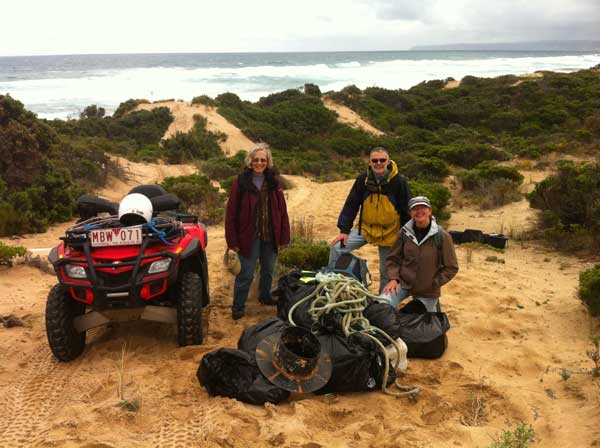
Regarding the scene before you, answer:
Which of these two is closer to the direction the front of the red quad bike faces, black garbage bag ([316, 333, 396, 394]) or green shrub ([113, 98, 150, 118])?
the black garbage bag

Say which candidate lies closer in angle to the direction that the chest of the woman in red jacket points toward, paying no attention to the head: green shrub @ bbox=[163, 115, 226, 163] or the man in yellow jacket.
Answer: the man in yellow jacket

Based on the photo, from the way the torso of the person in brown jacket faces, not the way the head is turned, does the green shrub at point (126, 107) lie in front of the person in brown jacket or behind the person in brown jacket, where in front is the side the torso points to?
behind

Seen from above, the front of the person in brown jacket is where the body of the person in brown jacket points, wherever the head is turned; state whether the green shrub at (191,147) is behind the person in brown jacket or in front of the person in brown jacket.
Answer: behind

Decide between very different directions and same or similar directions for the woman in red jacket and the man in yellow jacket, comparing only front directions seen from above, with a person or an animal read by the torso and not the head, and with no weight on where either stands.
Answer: same or similar directions

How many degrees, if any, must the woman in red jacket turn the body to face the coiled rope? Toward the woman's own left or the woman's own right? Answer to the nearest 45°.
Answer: approximately 45° to the woman's own left

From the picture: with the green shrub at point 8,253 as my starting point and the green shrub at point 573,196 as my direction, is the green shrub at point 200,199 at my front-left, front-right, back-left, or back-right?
front-left

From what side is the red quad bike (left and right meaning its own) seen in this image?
front

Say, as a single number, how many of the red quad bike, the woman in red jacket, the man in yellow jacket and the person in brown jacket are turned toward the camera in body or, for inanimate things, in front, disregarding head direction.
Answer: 4

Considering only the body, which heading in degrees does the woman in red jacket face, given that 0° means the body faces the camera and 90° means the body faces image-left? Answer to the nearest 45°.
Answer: approximately 0°

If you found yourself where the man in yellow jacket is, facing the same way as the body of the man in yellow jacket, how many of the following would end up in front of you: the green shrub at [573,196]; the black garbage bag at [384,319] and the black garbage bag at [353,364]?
2

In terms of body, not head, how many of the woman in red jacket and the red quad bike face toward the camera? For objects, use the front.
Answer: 2

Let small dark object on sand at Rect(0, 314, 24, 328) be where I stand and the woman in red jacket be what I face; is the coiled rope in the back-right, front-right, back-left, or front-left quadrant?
front-right

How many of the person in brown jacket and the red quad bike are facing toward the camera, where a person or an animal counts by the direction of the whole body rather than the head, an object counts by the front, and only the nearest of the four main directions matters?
2

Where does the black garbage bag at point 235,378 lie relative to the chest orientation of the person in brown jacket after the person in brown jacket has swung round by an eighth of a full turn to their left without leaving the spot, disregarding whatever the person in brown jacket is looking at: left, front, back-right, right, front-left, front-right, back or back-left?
right

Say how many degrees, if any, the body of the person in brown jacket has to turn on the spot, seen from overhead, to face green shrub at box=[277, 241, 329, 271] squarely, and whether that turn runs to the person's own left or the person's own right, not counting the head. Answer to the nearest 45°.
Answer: approximately 135° to the person's own right

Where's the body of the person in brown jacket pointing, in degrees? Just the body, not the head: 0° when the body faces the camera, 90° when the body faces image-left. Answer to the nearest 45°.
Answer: approximately 0°
